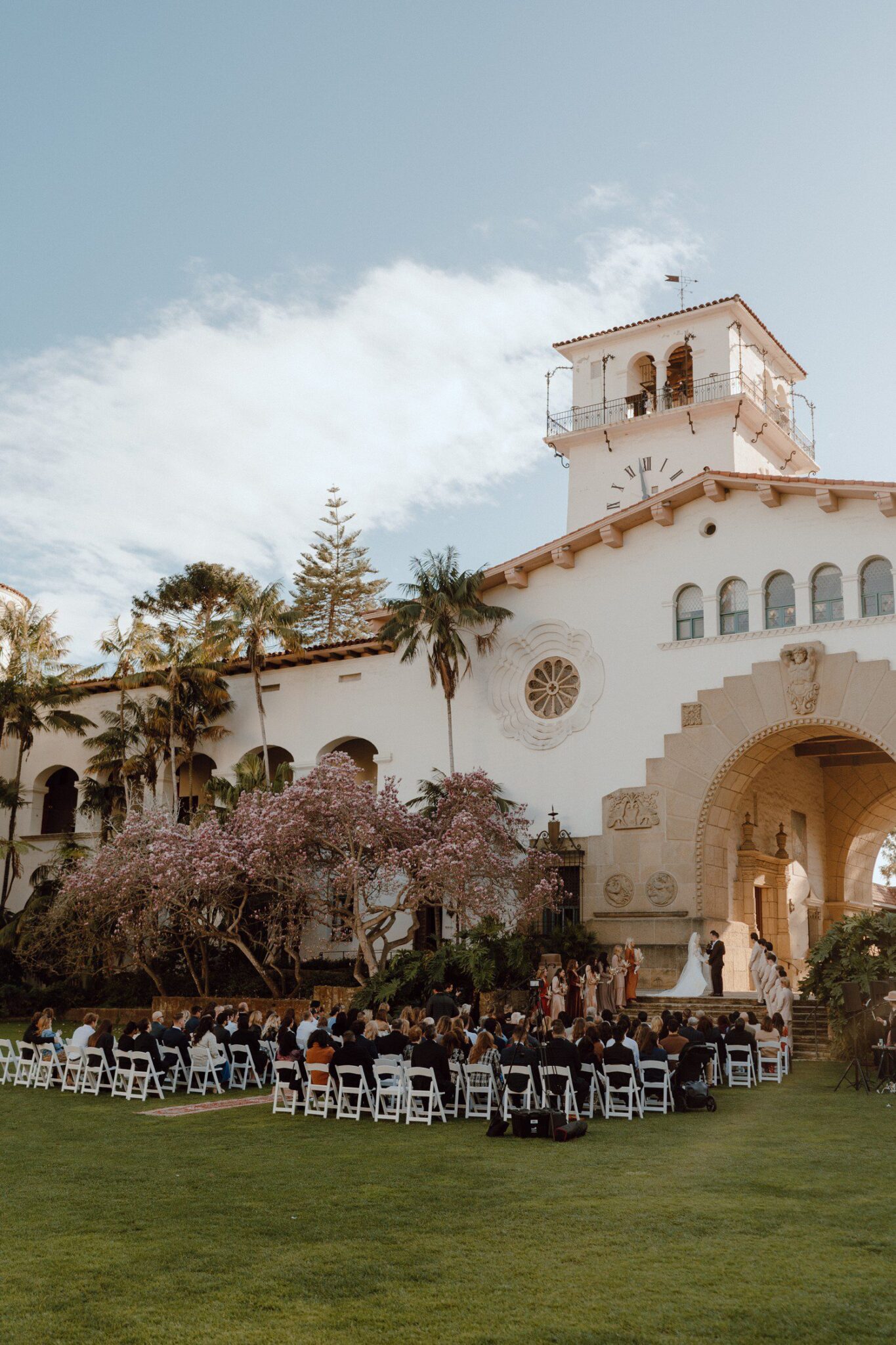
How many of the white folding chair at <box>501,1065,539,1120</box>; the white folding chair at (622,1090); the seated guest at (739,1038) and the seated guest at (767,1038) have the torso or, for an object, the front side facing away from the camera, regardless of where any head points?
4

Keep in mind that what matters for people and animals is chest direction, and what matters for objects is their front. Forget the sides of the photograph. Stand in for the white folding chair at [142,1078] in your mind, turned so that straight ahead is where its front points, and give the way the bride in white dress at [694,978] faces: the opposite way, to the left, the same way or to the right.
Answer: to the right

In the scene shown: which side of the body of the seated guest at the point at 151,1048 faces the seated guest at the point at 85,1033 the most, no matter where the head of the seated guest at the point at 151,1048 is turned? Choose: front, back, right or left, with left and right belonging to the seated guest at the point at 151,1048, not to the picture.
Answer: left

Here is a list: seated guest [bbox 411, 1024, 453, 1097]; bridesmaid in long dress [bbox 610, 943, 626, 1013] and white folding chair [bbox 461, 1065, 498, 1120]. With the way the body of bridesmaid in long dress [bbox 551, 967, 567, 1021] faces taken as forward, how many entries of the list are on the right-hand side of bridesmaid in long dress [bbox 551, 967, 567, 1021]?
2

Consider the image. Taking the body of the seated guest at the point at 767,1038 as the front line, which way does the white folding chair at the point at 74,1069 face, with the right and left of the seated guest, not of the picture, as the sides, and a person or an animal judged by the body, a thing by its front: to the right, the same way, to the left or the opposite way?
the same way

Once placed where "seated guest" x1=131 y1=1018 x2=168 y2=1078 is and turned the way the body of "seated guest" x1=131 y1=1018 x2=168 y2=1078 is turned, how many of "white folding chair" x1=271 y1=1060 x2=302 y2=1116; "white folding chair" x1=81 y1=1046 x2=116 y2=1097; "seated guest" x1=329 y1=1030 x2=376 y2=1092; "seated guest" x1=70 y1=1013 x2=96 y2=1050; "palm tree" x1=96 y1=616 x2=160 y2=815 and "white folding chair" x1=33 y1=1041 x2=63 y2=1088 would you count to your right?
2

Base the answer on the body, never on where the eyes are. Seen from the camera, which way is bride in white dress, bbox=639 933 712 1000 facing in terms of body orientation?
to the viewer's right

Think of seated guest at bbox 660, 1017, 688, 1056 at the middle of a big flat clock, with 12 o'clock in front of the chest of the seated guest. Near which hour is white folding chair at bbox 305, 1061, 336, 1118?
The white folding chair is roughly at 8 o'clock from the seated guest.

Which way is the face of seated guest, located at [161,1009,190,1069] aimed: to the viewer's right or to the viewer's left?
to the viewer's right

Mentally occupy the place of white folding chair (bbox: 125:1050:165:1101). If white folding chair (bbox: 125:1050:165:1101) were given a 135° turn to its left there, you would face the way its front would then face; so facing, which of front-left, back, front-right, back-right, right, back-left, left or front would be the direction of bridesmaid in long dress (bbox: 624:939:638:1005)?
back-right

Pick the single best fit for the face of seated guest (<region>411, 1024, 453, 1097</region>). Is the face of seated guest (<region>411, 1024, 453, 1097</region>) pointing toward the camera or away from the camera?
away from the camera

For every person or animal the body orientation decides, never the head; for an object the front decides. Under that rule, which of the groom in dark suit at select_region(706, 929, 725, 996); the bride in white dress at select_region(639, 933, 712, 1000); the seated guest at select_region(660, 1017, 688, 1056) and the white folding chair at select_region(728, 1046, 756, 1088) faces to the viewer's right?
the bride in white dress

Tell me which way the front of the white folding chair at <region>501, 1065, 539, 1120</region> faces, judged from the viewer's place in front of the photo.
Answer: facing away from the viewer

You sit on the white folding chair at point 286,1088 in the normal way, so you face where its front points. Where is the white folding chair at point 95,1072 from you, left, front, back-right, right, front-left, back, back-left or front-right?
left

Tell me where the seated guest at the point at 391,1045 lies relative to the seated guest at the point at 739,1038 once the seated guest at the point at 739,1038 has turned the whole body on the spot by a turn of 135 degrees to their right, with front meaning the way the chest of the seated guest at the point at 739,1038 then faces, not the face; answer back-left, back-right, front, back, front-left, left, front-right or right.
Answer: right

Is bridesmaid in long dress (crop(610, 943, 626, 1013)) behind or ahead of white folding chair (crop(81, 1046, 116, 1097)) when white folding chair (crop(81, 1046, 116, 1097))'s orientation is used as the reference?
ahead

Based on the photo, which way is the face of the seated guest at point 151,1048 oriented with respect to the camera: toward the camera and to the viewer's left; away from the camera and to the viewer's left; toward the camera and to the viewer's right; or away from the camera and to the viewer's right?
away from the camera and to the viewer's right

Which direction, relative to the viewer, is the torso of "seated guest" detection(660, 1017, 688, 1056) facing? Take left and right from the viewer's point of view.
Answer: facing away from the viewer

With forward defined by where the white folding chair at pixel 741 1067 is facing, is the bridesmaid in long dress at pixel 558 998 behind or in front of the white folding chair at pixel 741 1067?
in front

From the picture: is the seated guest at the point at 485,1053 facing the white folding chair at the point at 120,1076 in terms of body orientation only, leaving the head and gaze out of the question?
no
